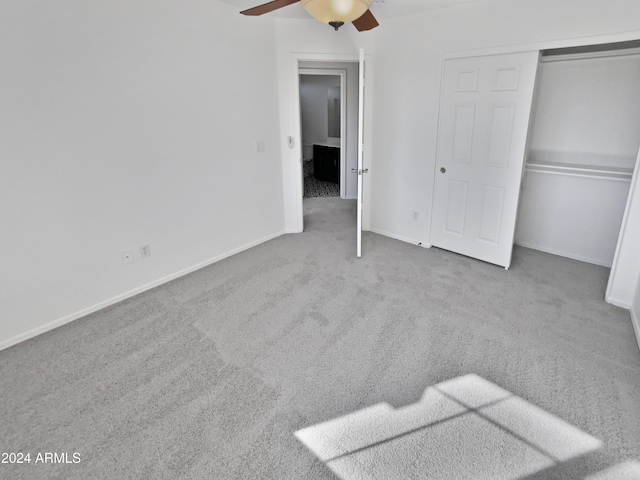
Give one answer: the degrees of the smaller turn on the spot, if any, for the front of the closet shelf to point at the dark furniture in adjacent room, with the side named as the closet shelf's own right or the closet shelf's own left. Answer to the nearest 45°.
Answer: approximately 90° to the closet shelf's own right

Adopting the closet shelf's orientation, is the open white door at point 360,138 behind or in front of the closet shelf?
in front

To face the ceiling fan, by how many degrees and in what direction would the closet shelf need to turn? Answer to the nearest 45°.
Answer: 0° — it already faces it

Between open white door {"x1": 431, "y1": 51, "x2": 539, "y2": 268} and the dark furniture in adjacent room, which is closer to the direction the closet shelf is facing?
the open white door

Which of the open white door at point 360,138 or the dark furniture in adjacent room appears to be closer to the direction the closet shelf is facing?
the open white door

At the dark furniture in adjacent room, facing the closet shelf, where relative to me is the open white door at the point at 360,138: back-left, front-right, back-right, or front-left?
front-right

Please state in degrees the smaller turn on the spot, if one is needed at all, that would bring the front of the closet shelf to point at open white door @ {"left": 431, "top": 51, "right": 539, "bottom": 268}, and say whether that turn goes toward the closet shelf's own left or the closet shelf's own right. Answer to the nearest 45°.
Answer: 0° — it already faces it

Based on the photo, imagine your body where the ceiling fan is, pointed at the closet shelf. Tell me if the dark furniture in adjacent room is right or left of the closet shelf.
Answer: left

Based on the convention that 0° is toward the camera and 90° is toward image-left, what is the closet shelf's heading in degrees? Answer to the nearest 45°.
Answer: approximately 45°
